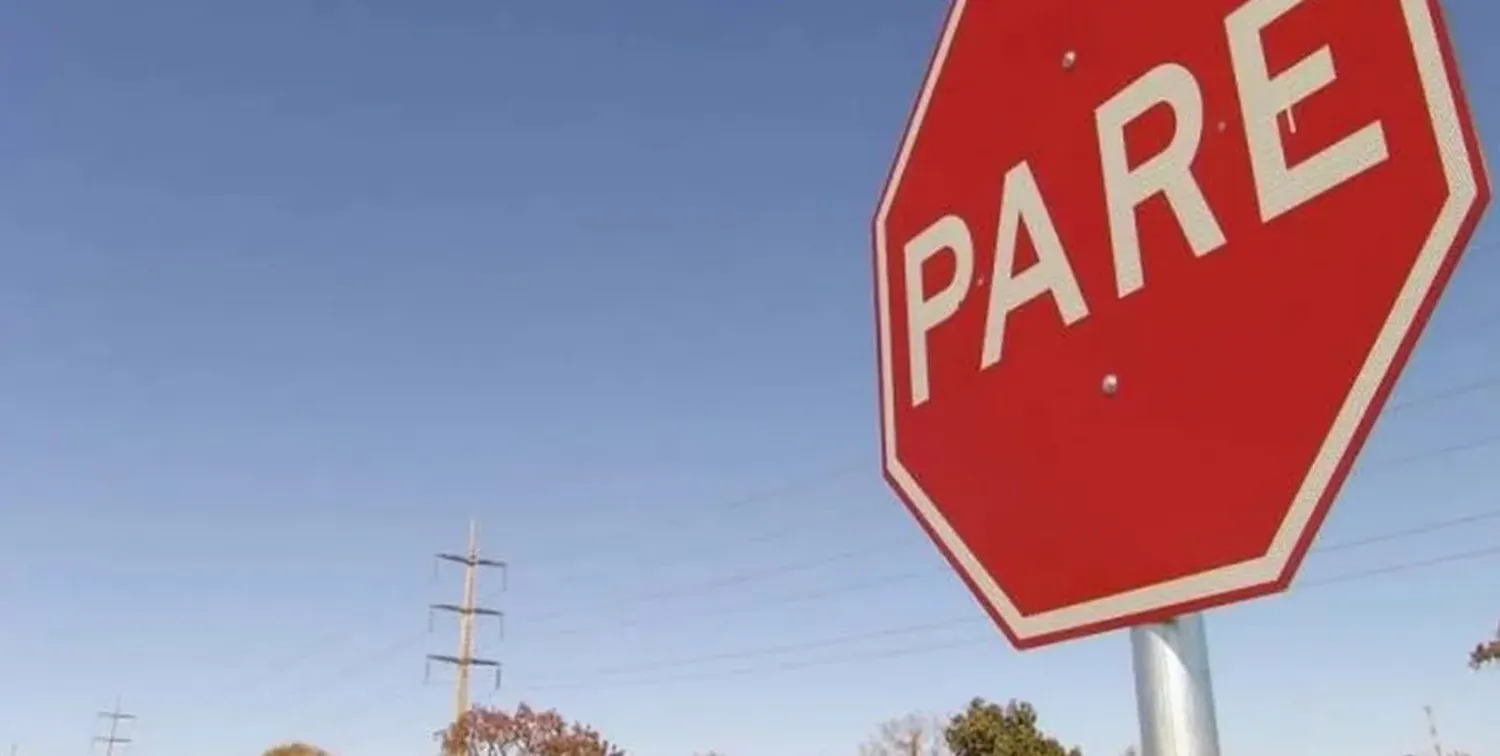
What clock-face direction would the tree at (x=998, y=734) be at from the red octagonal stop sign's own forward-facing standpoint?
The tree is roughly at 4 o'clock from the red octagonal stop sign.

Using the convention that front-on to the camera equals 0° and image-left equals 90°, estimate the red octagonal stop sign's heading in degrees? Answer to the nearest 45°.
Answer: approximately 45°
